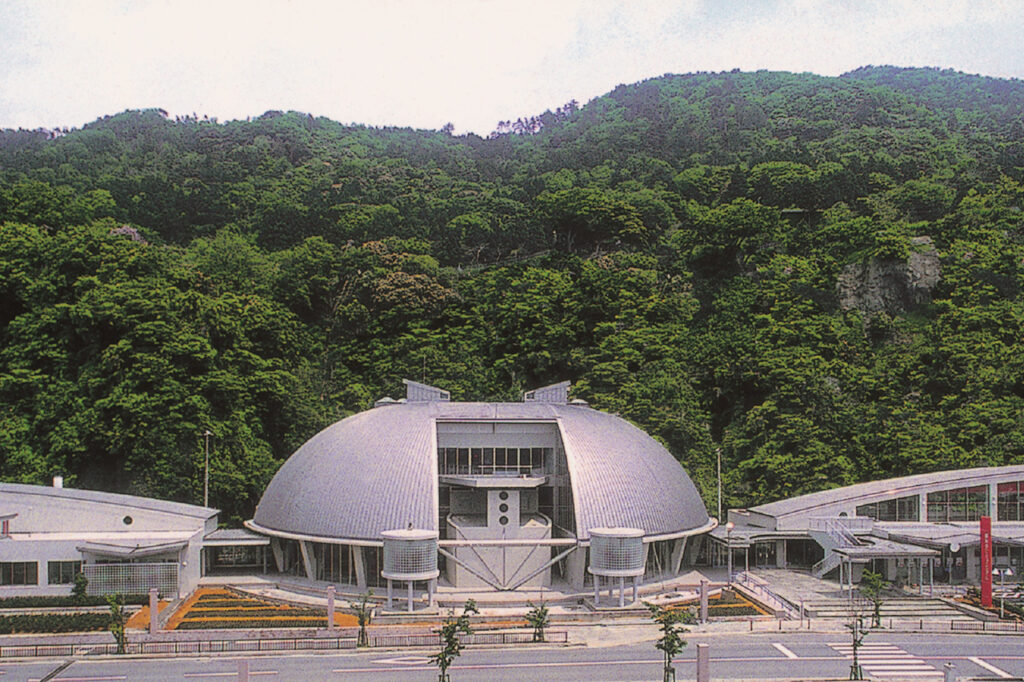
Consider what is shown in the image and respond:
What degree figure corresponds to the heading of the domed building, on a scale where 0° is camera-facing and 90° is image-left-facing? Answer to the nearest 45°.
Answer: approximately 0°

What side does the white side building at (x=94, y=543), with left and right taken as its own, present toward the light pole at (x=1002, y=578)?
left

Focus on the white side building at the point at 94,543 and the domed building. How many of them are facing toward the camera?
2

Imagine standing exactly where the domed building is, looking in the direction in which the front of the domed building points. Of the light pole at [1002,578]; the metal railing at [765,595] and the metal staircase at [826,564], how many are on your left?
3

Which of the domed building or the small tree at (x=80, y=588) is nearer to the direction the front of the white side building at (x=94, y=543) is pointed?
the small tree

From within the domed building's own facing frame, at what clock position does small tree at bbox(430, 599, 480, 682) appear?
The small tree is roughly at 12 o'clock from the domed building.

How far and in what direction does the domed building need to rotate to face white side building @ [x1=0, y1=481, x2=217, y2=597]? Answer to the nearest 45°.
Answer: approximately 90° to its right

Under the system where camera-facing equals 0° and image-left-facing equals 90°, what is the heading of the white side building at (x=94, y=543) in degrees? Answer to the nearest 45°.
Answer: approximately 0°

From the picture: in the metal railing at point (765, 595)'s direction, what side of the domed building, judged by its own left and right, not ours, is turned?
left
